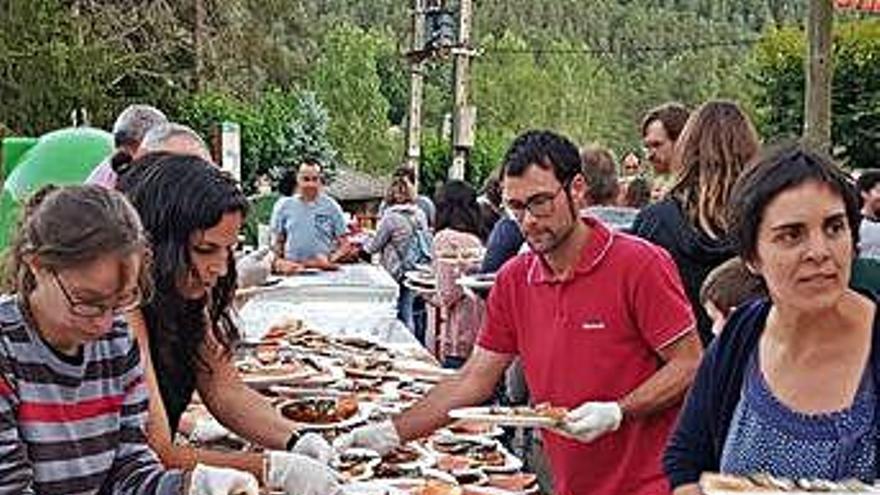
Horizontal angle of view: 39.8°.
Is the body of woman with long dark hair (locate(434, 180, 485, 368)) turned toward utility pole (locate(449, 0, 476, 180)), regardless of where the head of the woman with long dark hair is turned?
yes

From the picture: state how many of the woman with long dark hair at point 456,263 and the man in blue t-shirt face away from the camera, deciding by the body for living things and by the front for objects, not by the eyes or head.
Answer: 1

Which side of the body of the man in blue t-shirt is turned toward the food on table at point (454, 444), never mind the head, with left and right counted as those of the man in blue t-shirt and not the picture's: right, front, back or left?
front

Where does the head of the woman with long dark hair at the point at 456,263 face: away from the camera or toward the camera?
away from the camera

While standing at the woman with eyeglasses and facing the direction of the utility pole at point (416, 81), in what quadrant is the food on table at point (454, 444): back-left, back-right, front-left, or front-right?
front-right

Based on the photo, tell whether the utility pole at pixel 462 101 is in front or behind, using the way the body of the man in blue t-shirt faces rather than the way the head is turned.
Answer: behind

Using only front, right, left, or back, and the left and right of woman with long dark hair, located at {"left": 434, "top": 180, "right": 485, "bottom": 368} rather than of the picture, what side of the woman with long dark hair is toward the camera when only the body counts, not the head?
back

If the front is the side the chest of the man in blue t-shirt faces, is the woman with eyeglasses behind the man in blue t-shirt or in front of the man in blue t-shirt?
in front

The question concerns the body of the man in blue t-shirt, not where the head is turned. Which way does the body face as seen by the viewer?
toward the camera

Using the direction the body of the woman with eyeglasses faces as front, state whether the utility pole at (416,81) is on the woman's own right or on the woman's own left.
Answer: on the woman's own left

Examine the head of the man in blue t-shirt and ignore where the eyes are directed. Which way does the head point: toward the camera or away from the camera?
toward the camera

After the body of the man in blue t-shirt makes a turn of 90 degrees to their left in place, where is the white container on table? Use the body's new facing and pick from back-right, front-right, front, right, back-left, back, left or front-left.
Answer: right
